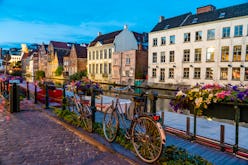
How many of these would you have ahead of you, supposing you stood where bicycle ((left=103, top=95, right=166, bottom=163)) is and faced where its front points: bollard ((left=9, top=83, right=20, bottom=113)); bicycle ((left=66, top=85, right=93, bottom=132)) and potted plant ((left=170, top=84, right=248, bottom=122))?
2

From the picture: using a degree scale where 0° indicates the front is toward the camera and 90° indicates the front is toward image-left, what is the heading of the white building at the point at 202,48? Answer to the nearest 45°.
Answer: approximately 45°

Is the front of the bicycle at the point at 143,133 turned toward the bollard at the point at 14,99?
yes

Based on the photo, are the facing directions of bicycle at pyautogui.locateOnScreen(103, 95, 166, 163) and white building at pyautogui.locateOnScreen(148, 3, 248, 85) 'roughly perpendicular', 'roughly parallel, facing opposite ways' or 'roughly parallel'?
roughly perpendicular

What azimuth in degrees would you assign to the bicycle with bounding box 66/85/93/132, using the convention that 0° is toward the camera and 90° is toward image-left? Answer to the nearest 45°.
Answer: approximately 135°
